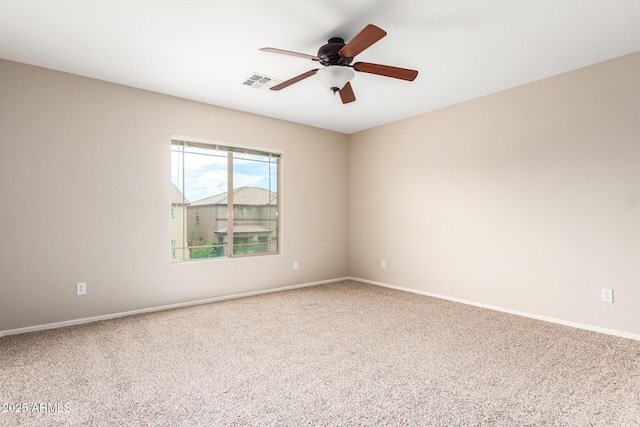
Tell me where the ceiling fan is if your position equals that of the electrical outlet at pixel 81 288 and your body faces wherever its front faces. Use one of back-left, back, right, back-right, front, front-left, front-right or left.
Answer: front-left

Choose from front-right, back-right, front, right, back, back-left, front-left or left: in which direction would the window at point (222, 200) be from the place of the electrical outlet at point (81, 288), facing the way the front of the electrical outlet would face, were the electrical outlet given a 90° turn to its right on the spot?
back

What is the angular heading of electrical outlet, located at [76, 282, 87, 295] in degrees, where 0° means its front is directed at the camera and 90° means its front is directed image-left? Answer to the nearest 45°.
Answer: approximately 0°
